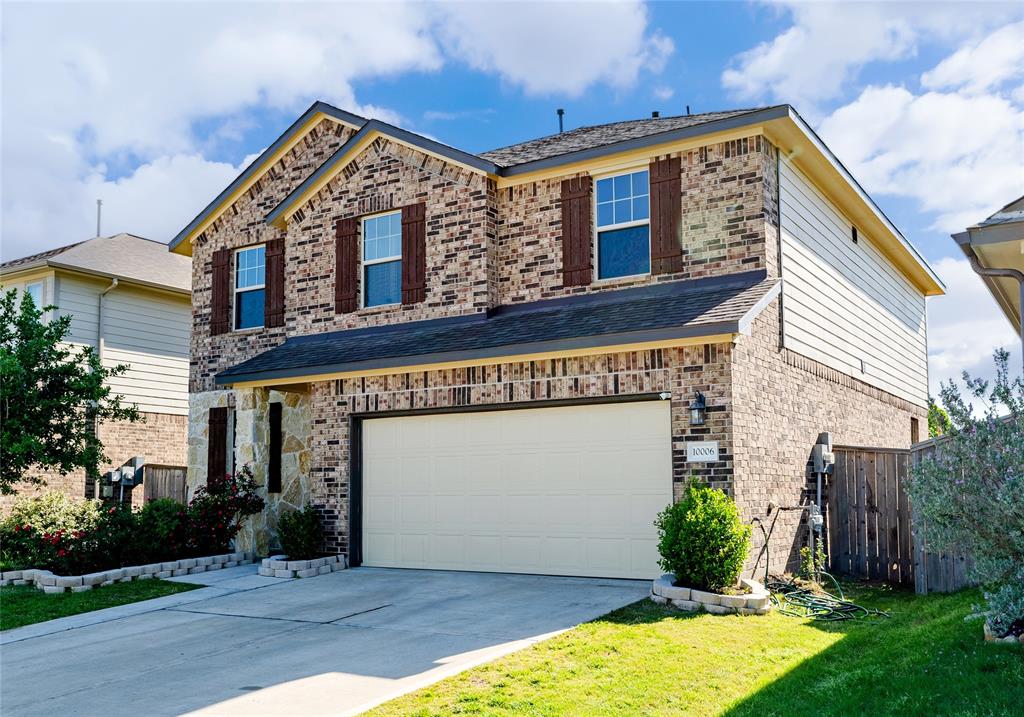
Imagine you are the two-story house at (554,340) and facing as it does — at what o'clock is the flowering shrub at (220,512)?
The flowering shrub is roughly at 2 o'clock from the two-story house.

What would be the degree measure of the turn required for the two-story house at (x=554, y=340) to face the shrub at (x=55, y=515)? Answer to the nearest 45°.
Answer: approximately 45° to its right

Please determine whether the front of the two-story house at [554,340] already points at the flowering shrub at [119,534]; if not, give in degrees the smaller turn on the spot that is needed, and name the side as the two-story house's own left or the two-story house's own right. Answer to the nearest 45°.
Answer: approximately 45° to the two-story house's own right

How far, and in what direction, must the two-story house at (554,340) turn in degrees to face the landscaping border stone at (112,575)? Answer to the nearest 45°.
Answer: approximately 45° to its right

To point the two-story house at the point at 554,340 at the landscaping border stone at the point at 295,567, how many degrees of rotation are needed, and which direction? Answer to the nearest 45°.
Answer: approximately 45° to its right

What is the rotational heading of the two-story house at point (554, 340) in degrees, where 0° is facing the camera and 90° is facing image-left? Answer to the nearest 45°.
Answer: approximately 45°

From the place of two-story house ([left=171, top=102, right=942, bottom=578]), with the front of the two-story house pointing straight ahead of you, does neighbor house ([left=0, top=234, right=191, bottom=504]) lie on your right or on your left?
on your right

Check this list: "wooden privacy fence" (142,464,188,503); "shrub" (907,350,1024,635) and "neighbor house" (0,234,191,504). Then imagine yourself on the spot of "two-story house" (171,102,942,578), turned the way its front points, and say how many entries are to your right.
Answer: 2

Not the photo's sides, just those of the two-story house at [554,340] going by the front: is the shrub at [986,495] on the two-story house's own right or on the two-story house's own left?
on the two-story house's own left
